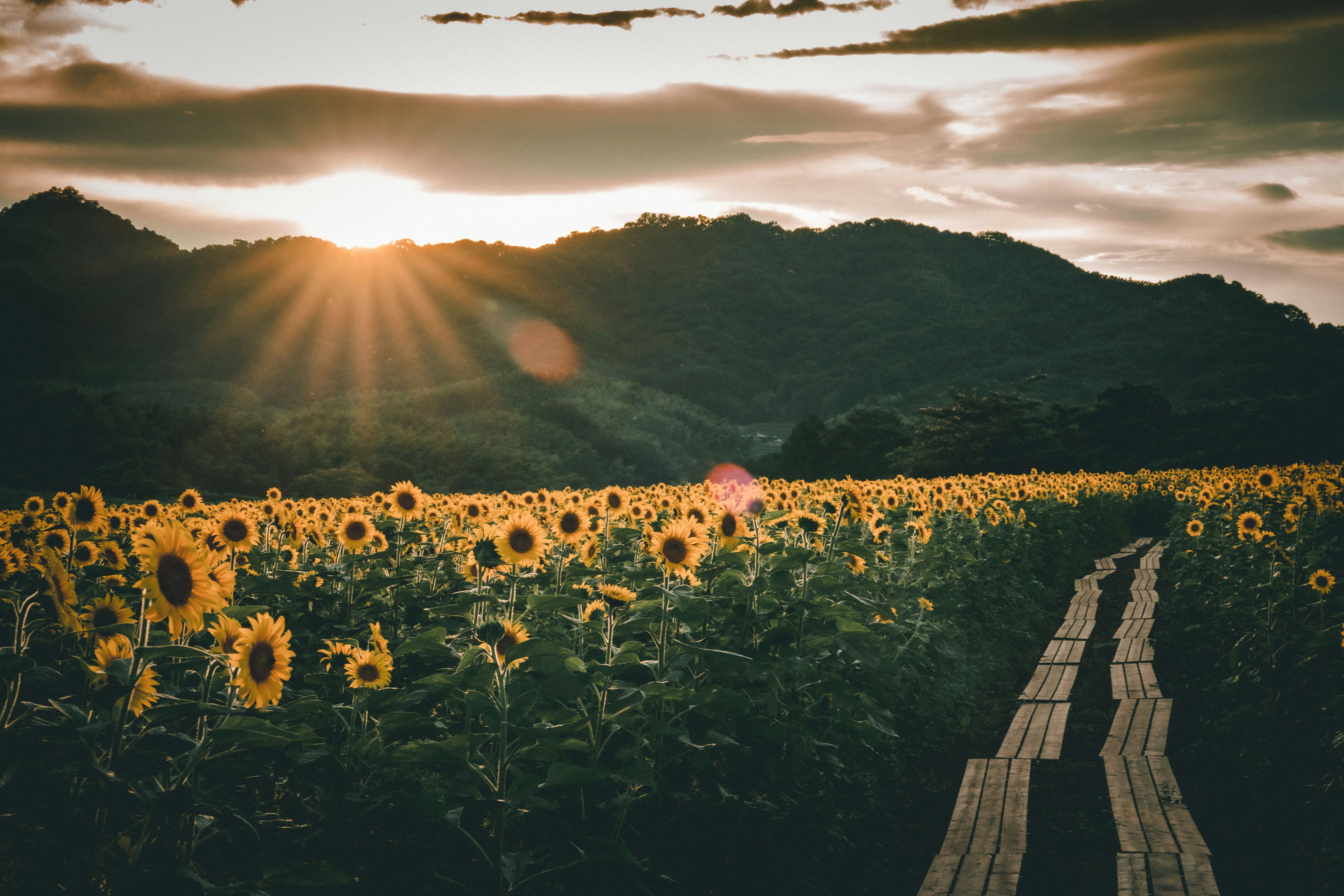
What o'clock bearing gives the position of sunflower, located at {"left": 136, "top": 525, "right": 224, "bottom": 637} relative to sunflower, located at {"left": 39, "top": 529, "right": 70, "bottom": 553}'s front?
sunflower, located at {"left": 136, "top": 525, "right": 224, "bottom": 637} is roughly at 12 o'clock from sunflower, located at {"left": 39, "top": 529, "right": 70, "bottom": 553}.

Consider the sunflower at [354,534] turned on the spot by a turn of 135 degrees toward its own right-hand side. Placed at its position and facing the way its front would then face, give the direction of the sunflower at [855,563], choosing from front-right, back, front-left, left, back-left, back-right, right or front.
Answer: back-right

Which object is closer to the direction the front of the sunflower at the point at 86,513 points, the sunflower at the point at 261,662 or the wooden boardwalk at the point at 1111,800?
the sunflower

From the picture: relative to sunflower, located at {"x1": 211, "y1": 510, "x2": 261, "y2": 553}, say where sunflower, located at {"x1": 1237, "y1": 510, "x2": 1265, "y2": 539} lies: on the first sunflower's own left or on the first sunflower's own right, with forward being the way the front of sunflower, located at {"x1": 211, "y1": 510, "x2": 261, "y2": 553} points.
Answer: on the first sunflower's own left

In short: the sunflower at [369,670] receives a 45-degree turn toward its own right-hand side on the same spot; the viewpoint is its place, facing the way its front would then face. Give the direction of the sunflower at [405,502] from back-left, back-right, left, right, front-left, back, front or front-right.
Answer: back-right

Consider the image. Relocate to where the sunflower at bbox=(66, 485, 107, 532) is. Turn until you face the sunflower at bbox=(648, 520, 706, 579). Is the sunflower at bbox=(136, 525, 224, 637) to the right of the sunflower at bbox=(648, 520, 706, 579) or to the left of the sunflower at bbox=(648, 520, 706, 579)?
right

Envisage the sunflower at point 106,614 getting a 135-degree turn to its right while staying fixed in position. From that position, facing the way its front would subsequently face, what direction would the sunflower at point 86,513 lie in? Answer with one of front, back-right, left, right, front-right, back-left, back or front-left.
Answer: front-right

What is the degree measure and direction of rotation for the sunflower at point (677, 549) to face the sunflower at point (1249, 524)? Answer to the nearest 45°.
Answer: approximately 135° to its left
